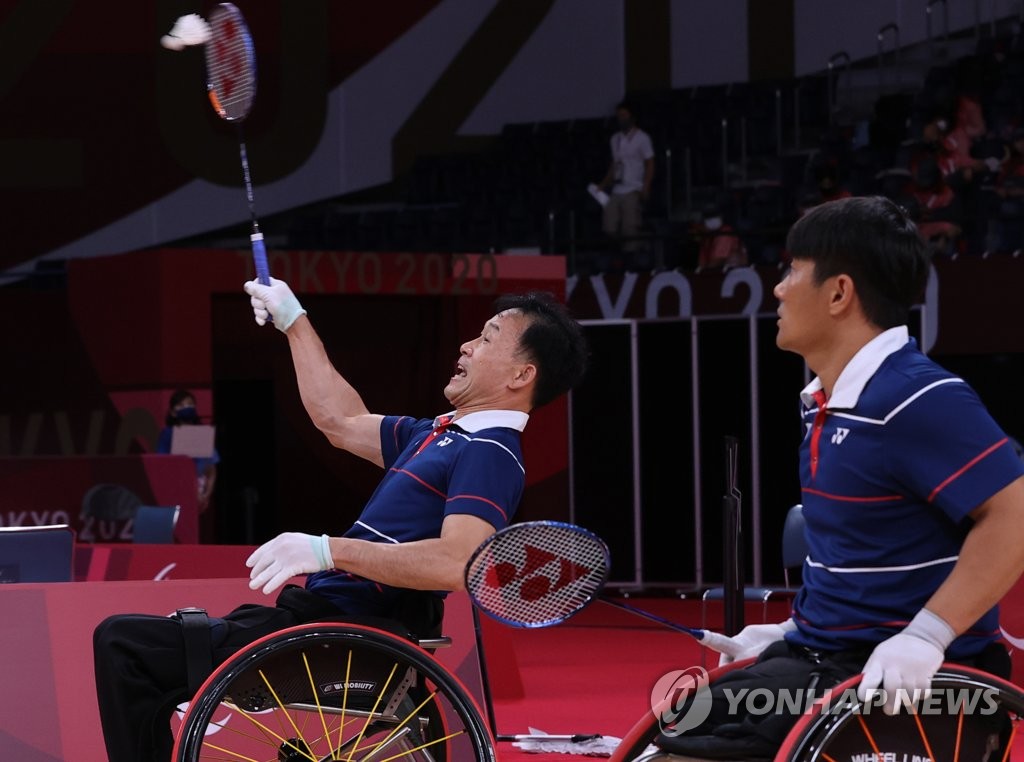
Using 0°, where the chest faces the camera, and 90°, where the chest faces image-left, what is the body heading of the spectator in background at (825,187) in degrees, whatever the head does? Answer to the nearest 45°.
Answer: approximately 0°

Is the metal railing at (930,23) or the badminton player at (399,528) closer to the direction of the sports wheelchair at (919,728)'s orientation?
the badminton player

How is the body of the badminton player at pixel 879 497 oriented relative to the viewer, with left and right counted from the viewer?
facing the viewer and to the left of the viewer

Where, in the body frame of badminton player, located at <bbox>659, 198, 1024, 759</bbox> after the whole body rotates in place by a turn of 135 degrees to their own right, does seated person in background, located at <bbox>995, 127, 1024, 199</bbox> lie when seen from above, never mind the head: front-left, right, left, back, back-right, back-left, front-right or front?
front

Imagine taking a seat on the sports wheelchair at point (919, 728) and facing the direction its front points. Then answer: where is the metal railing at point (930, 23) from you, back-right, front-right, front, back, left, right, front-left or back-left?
back-right

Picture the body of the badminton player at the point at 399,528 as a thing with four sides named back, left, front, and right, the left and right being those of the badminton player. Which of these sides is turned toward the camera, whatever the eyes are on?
left

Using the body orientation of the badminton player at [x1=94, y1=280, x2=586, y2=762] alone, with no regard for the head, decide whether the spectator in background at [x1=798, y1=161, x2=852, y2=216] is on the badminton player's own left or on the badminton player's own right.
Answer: on the badminton player's own right

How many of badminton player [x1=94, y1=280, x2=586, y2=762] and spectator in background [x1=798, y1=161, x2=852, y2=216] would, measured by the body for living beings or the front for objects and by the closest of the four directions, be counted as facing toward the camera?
1

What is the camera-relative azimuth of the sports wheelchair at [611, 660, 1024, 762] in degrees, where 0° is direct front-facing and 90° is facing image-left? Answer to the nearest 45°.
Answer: approximately 45°

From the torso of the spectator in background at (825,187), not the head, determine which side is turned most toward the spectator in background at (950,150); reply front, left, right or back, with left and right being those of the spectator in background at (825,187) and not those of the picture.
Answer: left

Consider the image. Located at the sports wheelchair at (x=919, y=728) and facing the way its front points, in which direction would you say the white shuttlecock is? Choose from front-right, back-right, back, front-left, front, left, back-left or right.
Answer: right

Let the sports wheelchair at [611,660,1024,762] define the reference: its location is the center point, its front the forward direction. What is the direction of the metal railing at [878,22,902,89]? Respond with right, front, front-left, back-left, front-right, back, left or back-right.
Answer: back-right

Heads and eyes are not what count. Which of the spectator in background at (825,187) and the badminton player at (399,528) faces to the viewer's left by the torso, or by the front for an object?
the badminton player

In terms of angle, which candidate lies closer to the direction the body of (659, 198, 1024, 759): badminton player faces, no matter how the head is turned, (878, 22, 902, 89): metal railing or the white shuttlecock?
the white shuttlecock

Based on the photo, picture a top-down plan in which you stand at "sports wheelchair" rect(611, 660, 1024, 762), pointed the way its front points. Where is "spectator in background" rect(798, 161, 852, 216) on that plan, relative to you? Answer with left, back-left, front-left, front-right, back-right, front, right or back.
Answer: back-right

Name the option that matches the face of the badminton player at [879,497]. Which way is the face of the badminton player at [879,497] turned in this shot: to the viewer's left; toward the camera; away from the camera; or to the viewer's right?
to the viewer's left

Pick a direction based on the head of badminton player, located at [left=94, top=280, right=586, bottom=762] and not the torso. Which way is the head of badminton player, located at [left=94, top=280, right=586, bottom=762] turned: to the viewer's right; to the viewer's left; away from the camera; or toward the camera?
to the viewer's left

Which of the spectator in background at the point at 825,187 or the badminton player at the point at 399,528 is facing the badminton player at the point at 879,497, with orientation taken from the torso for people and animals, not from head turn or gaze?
the spectator in background
